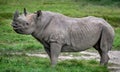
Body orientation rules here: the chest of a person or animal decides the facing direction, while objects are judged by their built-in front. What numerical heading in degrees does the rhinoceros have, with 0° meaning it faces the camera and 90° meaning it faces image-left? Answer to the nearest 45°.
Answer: approximately 90°
